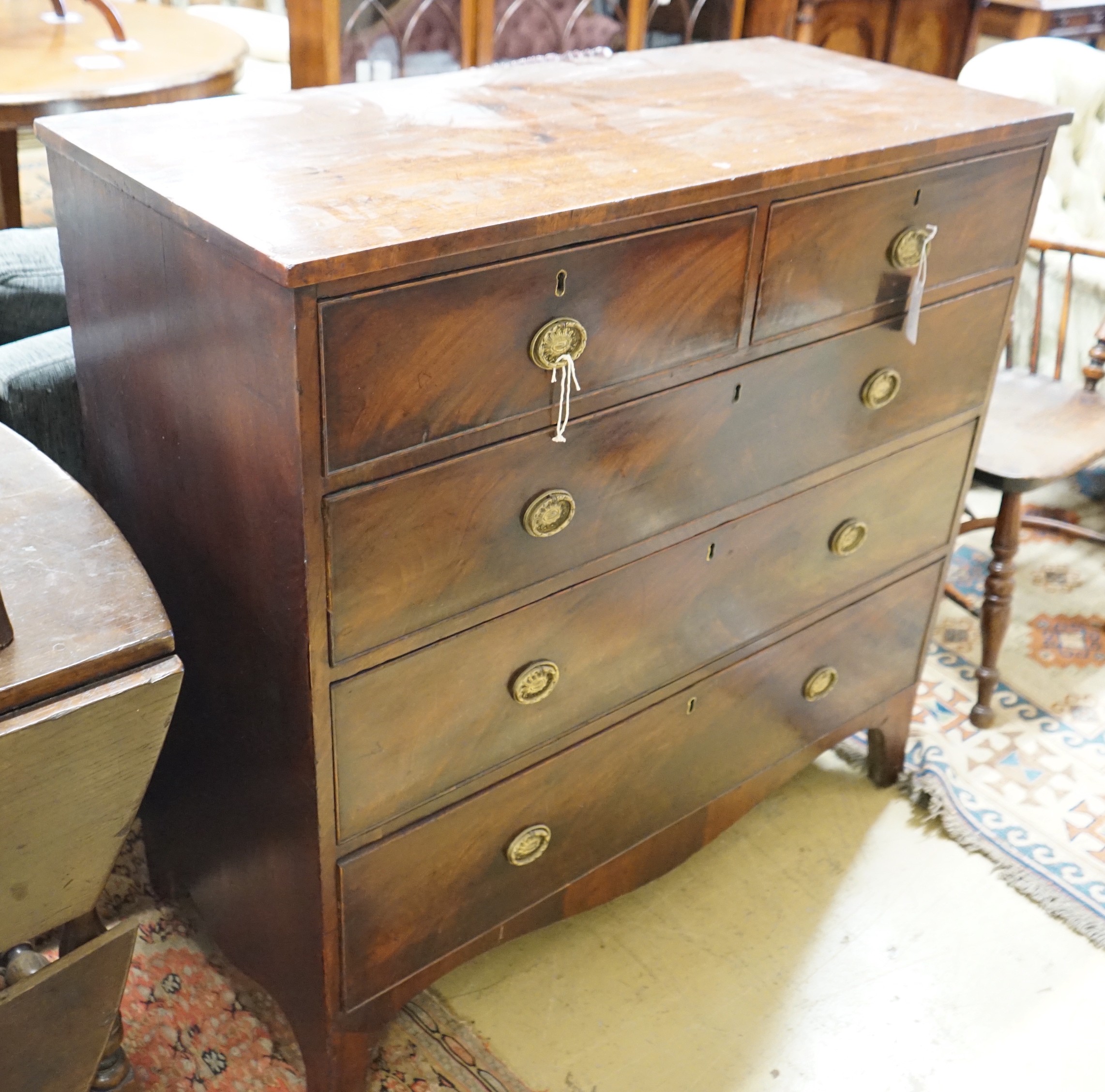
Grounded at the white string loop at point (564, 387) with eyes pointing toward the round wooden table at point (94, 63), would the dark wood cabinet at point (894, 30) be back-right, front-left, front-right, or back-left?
front-right

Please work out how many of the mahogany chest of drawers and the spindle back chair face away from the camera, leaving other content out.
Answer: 0

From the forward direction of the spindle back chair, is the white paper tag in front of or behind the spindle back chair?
in front

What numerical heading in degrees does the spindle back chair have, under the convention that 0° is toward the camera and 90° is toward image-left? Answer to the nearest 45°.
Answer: approximately 45°

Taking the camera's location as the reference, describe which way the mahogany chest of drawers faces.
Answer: facing the viewer and to the right of the viewer

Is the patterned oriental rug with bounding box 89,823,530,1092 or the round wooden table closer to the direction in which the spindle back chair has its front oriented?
the patterned oriental rug

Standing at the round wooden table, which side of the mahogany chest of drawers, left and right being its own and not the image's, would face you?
back

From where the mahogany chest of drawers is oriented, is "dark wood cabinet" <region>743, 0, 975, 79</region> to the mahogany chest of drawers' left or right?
on its left

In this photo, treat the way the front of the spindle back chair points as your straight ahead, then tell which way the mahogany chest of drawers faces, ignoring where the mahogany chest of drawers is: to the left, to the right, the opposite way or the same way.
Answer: to the left

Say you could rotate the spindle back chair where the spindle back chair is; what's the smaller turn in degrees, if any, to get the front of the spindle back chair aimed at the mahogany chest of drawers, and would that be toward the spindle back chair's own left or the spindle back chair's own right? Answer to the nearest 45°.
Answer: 0° — it already faces it

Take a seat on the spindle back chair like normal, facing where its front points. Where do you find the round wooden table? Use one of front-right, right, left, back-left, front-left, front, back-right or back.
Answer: front-right

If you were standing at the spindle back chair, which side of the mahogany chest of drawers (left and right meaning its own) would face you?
left
